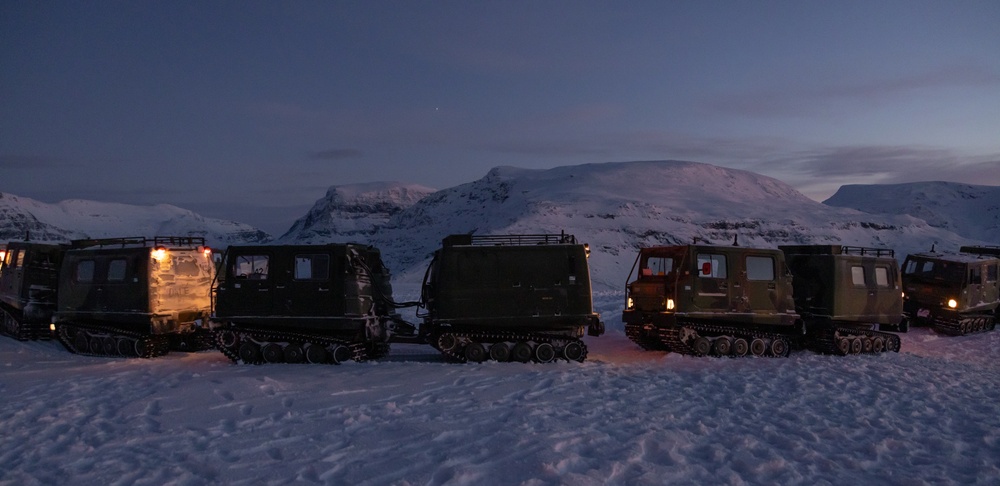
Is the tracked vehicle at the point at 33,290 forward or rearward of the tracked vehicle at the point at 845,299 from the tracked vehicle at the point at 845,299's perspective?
forward

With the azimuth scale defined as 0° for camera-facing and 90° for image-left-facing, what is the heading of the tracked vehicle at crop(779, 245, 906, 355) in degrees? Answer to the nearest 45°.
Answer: approximately 45°

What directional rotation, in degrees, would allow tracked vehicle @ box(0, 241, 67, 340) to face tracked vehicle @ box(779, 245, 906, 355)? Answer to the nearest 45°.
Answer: approximately 180°

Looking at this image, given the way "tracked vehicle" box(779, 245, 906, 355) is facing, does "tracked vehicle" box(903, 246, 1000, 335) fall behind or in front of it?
behind

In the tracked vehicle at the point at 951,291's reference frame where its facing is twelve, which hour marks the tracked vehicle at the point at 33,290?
the tracked vehicle at the point at 33,290 is roughly at 12 o'clock from the tracked vehicle at the point at 951,291.

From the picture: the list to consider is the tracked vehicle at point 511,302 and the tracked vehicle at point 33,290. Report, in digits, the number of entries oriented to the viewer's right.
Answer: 0

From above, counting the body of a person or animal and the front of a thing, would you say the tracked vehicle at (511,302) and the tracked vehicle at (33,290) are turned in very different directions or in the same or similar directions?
same or similar directions

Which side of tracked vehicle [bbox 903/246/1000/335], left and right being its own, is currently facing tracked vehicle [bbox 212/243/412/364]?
front

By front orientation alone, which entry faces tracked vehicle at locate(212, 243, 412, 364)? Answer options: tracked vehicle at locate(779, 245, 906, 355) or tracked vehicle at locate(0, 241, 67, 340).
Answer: tracked vehicle at locate(779, 245, 906, 355)

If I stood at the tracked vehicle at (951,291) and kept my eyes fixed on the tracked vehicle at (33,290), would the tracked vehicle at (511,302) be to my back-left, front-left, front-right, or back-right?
front-left

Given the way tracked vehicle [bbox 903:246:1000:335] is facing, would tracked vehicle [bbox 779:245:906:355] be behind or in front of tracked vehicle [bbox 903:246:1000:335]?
in front

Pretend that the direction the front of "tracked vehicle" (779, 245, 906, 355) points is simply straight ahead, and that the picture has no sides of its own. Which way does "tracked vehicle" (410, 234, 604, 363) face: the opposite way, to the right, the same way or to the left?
the same way

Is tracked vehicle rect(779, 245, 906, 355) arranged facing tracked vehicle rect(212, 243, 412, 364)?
yes

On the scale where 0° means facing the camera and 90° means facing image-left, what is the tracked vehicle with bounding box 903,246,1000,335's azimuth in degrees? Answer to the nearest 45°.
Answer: approximately 45°

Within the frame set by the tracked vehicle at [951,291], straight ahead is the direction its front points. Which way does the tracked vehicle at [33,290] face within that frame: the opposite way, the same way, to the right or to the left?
the same way

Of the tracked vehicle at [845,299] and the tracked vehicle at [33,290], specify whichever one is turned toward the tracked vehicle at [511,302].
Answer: the tracked vehicle at [845,299]

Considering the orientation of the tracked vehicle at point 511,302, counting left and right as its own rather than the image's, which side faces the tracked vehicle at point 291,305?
front

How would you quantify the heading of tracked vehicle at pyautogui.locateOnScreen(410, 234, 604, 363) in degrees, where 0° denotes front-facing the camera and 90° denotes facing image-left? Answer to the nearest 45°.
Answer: approximately 90°
